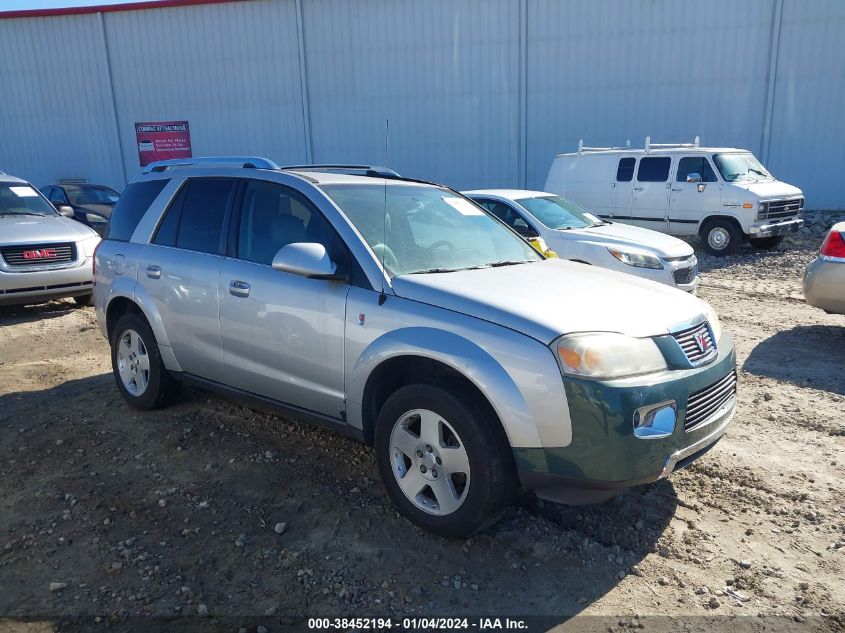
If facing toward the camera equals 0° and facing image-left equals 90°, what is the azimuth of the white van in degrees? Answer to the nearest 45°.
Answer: approximately 315°

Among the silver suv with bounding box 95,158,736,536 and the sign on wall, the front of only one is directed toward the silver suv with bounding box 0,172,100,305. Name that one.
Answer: the sign on wall

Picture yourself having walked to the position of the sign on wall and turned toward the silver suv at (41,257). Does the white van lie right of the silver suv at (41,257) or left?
left

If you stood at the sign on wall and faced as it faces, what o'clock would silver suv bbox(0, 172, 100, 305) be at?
The silver suv is roughly at 12 o'clock from the sign on wall.

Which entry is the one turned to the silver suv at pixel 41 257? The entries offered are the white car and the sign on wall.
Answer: the sign on wall

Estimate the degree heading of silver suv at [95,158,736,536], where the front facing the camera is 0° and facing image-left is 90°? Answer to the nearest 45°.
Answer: approximately 315°

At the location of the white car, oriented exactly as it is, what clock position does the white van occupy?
The white van is roughly at 8 o'clock from the white car.

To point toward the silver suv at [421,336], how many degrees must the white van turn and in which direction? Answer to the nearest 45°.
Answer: approximately 45° to its right

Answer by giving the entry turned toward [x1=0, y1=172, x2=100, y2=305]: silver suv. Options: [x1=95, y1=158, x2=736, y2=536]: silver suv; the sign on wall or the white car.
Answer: the sign on wall
